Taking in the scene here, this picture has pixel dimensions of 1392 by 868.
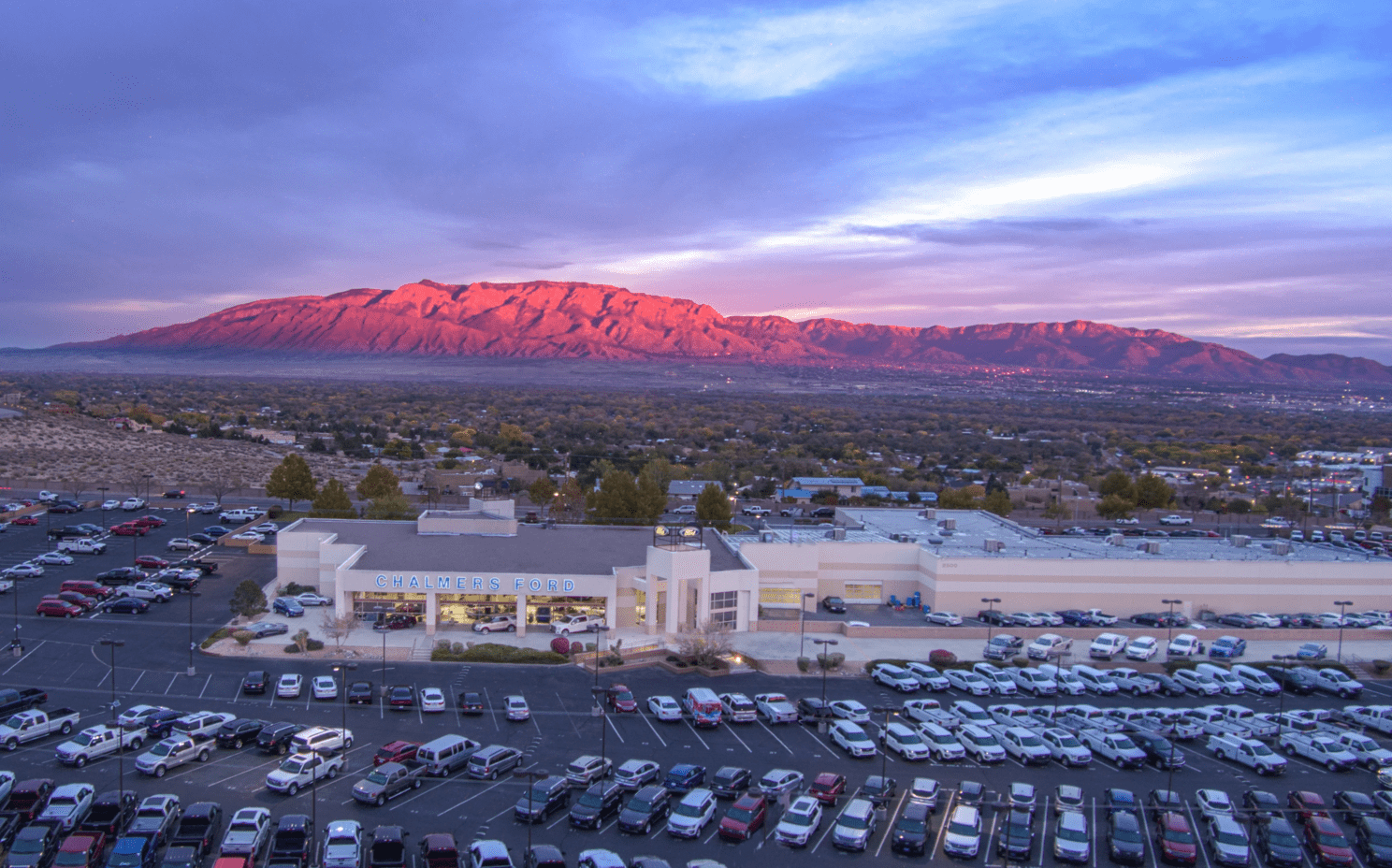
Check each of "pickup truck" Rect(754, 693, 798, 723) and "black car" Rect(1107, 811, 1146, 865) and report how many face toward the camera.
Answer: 1

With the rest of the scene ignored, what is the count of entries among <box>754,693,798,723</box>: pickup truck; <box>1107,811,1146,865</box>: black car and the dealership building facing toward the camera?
2

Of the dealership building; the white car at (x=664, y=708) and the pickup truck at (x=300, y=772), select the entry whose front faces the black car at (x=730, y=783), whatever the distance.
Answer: the dealership building

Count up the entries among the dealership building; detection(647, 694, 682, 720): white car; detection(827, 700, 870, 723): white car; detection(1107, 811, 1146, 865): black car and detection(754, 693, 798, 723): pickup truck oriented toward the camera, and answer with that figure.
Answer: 2

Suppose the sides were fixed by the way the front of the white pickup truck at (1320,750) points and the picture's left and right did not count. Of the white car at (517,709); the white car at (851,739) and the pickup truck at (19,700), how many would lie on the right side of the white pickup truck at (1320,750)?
3

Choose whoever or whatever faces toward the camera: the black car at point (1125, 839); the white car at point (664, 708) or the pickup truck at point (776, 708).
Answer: the black car

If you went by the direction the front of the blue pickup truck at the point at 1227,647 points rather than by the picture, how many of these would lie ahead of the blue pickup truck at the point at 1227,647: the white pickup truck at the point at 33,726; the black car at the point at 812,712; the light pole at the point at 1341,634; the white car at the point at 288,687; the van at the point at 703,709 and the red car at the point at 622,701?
5
